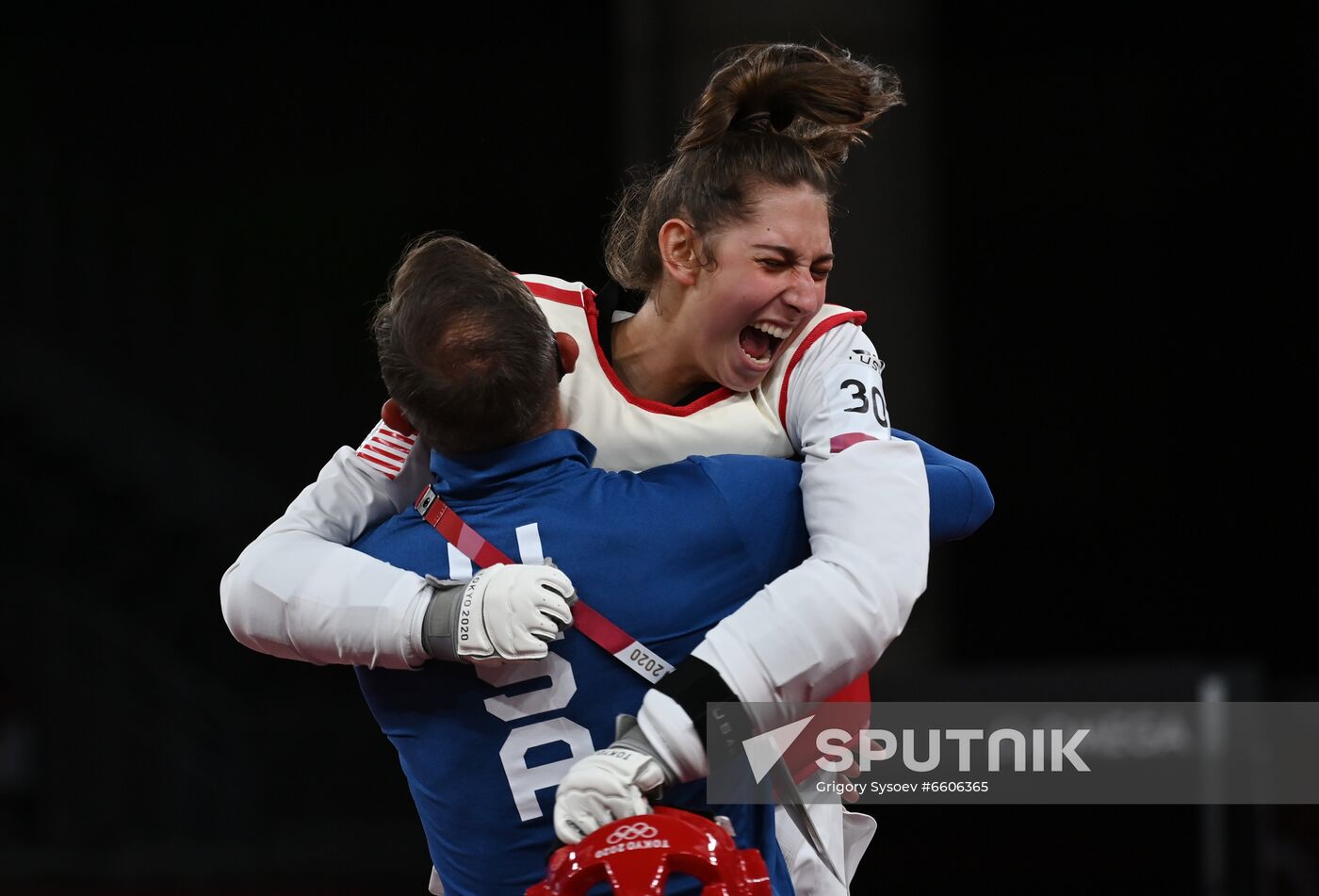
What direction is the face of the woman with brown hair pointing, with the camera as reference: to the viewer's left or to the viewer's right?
to the viewer's right

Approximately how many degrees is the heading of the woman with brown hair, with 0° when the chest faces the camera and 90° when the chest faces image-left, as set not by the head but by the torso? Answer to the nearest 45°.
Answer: approximately 0°
